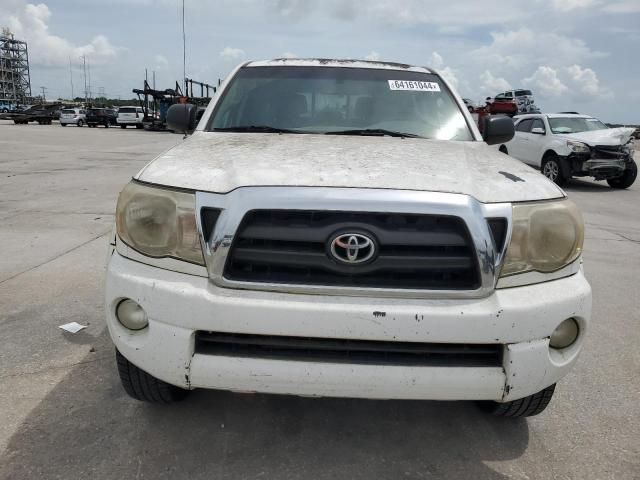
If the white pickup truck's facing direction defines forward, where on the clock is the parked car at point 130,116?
The parked car is roughly at 5 o'clock from the white pickup truck.

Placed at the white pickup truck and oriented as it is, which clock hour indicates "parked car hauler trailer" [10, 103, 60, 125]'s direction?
The parked car hauler trailer is roughly at 5 o'clock from the white pickup truck.

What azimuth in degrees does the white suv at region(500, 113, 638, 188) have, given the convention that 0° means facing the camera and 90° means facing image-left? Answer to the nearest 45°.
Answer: approximately 315°

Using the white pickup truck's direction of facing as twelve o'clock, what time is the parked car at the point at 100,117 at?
The parked car is roughly at 5 o'clock from the white pickup truck.

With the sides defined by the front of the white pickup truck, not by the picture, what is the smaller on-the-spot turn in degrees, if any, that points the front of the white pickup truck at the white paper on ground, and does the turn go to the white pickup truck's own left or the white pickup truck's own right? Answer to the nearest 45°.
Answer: approximately 135° to the white pickup truck's own right

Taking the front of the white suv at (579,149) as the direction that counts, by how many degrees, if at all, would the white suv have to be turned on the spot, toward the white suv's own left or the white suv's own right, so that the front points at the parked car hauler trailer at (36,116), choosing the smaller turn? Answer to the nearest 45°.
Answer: approximately 135° to the white suv's own right
